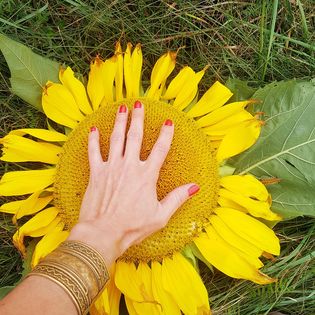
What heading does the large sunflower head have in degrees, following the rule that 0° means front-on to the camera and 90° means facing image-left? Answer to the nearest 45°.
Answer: approximately 0°
